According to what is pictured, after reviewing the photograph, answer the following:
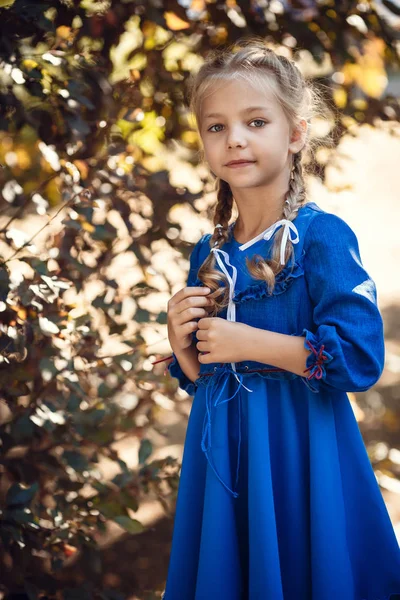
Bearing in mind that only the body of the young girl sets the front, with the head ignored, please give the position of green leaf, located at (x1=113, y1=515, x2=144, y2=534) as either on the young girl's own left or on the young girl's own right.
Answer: on the young girl's own right

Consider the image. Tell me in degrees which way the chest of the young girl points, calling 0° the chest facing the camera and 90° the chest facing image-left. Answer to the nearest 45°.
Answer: approximately 45°
